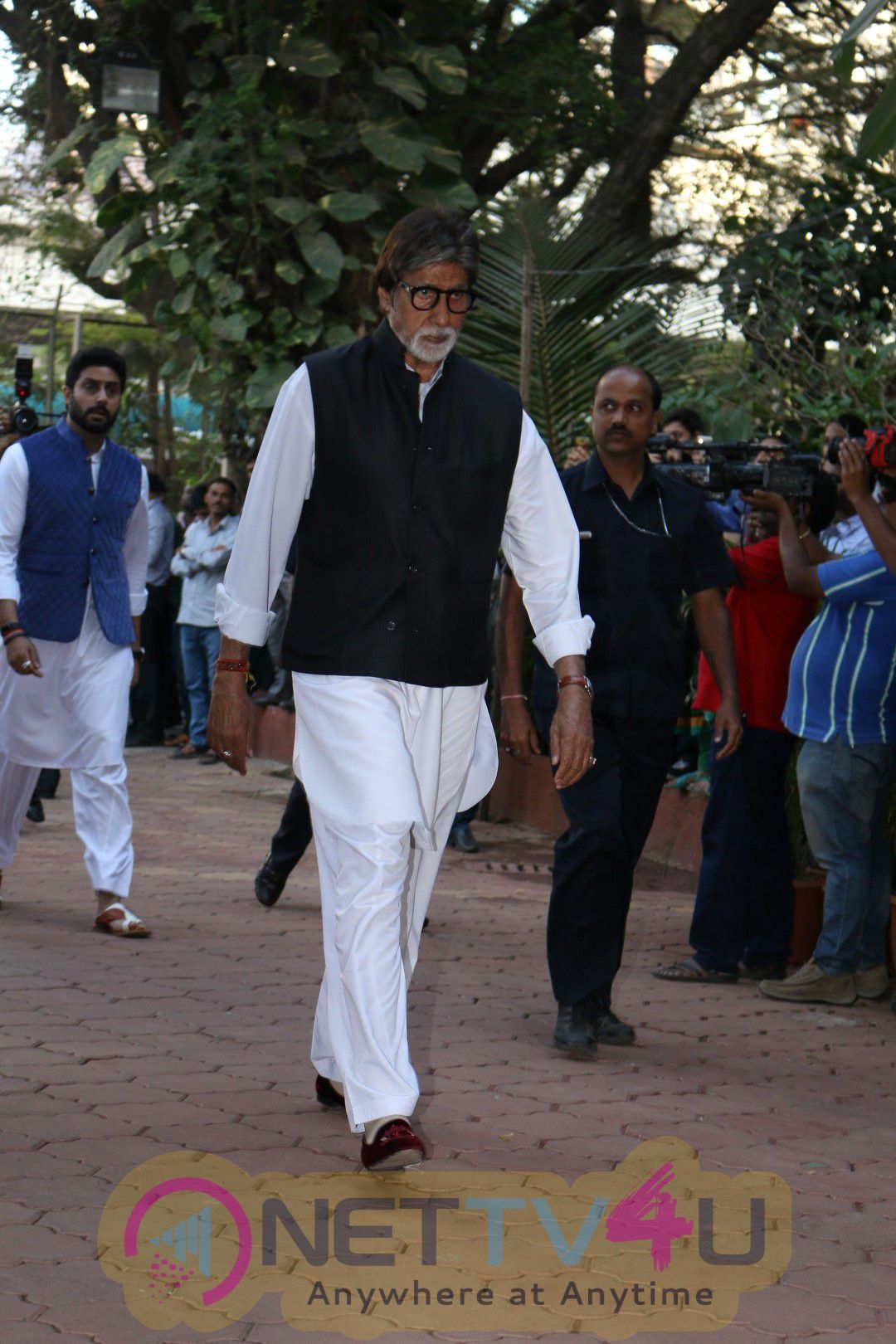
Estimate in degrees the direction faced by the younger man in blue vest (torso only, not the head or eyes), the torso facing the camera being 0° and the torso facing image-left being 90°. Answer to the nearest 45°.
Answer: approximately 315°

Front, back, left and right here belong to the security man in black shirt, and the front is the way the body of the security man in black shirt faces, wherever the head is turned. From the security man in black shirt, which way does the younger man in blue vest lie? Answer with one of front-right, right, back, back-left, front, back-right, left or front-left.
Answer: back-right

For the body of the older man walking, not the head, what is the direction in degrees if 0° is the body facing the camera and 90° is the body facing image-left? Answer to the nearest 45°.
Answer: approximately 0°

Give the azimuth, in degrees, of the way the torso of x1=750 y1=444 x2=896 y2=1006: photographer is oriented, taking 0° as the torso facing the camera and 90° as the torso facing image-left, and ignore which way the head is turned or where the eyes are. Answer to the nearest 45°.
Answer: approximately 90°

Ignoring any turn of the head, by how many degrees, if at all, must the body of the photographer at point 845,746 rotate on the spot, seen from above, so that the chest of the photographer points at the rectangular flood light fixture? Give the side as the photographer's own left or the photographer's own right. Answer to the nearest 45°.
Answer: approximately 45° to the photographer's own right

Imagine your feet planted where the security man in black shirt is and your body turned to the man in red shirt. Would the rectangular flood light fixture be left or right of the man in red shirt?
left

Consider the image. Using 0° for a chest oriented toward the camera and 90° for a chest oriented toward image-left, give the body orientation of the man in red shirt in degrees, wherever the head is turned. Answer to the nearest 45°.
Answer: approximately 90°
